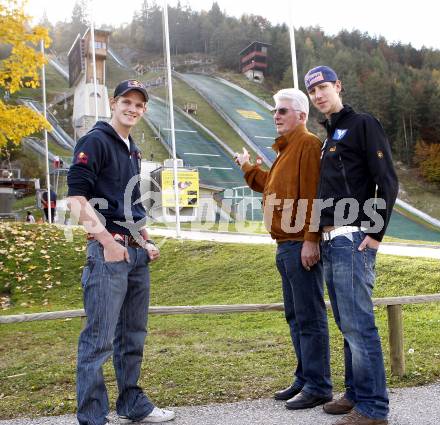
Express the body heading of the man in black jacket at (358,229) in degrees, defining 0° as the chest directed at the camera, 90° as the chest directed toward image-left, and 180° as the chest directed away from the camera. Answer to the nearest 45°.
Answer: approximately 45°

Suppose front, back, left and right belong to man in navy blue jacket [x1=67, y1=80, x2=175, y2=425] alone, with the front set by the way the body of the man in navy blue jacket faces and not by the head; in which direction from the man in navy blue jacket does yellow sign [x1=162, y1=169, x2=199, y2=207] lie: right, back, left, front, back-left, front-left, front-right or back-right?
back-left

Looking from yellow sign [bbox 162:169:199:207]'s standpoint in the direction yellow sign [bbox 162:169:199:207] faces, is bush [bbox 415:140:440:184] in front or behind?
behind

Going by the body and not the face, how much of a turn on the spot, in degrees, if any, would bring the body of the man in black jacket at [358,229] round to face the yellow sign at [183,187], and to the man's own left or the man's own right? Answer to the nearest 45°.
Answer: approximately 135° to the man's own right

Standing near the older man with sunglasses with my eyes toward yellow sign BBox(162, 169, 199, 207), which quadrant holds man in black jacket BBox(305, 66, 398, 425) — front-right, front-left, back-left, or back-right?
back-right
